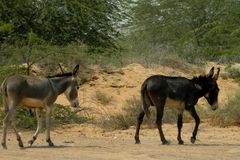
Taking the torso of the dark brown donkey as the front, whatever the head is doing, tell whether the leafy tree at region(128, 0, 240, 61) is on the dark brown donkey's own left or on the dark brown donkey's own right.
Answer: on the dark brown donkey's own left

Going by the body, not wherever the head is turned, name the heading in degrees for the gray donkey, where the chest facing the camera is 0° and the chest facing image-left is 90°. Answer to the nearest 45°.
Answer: approximately 270°

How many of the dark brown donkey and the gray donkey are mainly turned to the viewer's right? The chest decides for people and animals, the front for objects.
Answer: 2

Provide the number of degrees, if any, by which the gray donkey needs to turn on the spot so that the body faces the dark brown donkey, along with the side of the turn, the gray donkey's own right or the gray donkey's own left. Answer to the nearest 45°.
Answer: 0° — it already faces it

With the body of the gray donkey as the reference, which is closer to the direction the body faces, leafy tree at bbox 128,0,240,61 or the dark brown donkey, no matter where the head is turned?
the dark brown donkey

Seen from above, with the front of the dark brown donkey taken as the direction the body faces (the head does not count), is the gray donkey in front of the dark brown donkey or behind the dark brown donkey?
behind

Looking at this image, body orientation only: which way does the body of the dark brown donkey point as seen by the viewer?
to the viewer's right

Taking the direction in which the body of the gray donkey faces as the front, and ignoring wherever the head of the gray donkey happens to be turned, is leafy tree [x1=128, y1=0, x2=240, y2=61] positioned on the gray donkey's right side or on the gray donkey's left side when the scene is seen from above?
on the gray donkey's left side
